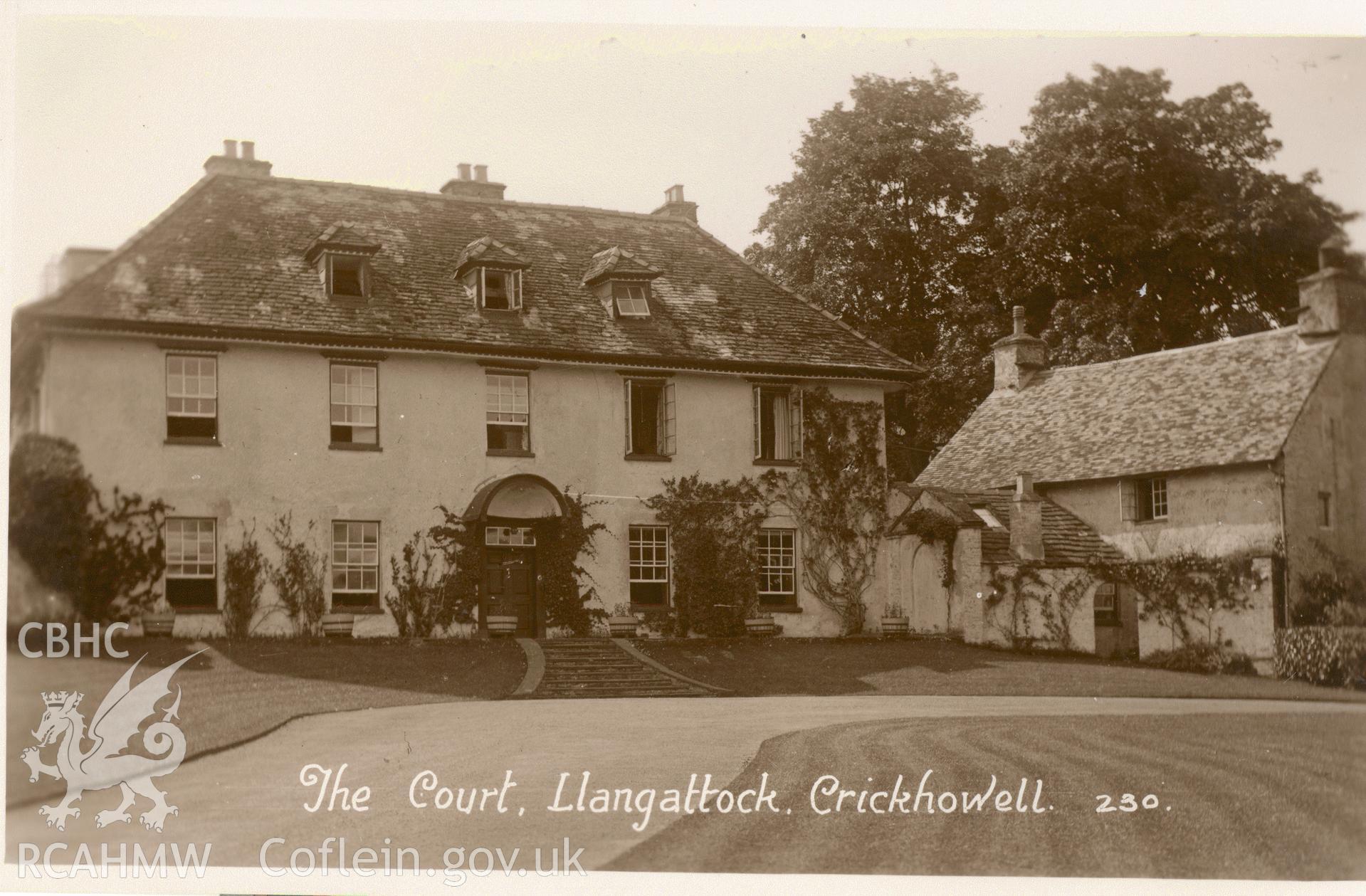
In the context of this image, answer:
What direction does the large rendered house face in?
toward the camera

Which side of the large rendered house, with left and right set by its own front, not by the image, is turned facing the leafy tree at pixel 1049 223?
left

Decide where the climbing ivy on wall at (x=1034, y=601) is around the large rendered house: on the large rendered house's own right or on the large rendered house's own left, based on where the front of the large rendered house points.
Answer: on the large rendered house's own left

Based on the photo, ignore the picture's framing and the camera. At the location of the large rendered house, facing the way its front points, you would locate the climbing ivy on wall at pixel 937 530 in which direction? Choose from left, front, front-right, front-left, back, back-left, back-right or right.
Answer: left

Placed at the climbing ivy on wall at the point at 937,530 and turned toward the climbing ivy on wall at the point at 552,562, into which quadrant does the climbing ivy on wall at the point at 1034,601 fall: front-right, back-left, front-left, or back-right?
back-left
